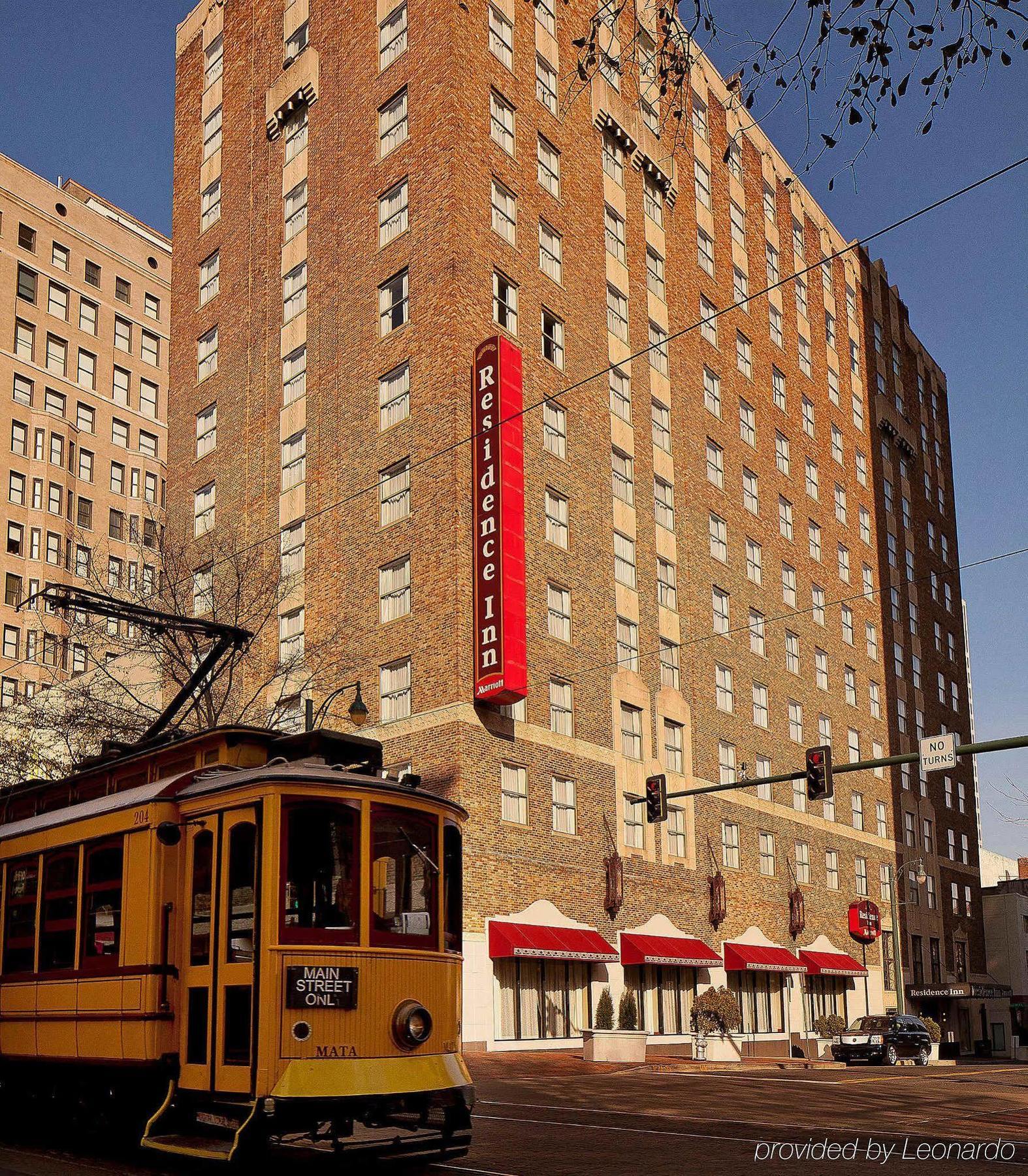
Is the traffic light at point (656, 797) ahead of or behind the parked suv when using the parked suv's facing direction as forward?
ahead

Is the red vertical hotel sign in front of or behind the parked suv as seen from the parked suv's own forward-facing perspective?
in front

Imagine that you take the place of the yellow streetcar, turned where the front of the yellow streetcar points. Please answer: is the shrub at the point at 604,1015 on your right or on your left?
on your left

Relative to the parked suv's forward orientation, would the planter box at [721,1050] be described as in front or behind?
in front

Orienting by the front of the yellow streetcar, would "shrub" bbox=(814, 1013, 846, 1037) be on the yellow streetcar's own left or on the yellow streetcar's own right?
on the yellow streetcar's own left

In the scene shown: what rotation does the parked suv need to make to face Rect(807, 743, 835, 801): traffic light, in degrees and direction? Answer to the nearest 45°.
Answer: approximately 45° to its left

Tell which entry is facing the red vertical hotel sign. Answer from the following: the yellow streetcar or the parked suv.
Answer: the parked suv

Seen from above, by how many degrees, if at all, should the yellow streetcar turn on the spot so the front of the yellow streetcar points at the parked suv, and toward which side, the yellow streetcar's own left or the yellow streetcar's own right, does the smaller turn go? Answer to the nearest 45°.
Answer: approximately 90° to the yellow streetcar's own left

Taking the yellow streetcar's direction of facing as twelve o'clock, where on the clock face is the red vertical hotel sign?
The red vertical hotel sign is roughly at 8 o'clock from the yellow streetcar.

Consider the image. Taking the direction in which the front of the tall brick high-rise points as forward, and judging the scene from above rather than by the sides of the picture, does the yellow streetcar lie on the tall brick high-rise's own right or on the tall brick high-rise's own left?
on the tall brick high-rise's own right

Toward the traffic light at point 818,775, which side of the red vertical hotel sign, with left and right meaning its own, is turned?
left
